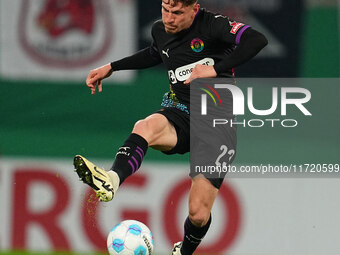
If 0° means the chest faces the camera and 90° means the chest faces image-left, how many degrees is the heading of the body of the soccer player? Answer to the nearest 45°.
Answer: approximately 45°
